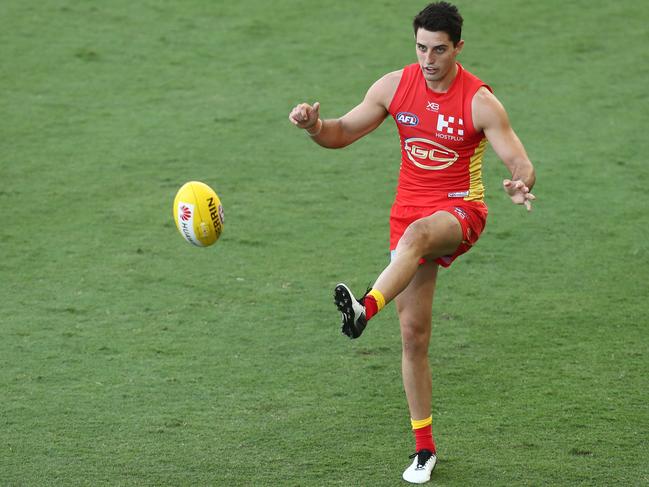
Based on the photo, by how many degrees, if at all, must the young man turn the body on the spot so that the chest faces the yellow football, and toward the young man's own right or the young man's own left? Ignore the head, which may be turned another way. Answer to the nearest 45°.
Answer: approximately 45° to the young man's own right

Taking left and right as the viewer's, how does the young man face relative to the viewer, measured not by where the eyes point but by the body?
facing the viewer and to the left of the viewer

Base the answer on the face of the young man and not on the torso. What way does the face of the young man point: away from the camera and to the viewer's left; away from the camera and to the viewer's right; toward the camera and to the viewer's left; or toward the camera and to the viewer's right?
toward the camera and to the viewer's left
